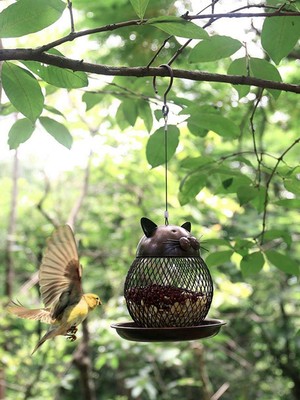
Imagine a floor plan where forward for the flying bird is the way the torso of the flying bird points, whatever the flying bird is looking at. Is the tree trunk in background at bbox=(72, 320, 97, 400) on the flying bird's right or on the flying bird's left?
on the flying bird's left

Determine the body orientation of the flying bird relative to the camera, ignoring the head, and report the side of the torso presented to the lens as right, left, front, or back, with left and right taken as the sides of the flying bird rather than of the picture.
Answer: right
